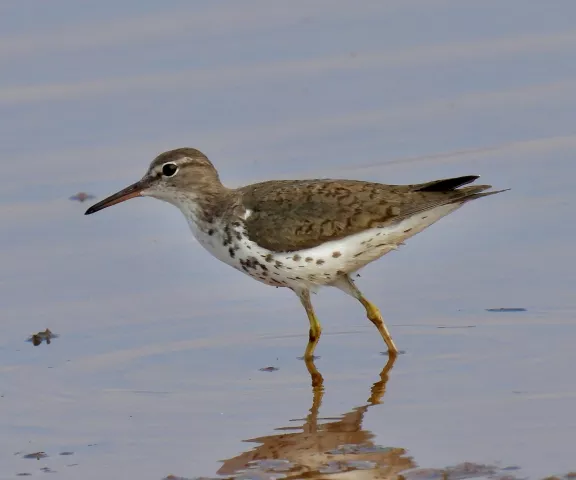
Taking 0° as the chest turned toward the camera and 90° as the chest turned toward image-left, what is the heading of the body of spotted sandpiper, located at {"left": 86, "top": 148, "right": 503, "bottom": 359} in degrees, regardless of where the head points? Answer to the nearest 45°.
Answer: approximately 90°

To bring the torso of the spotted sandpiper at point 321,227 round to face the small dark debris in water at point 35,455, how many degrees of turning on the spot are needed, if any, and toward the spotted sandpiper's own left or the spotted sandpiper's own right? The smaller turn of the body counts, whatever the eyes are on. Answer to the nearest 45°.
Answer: approximately 45° to the spotted sandpiper's own left
